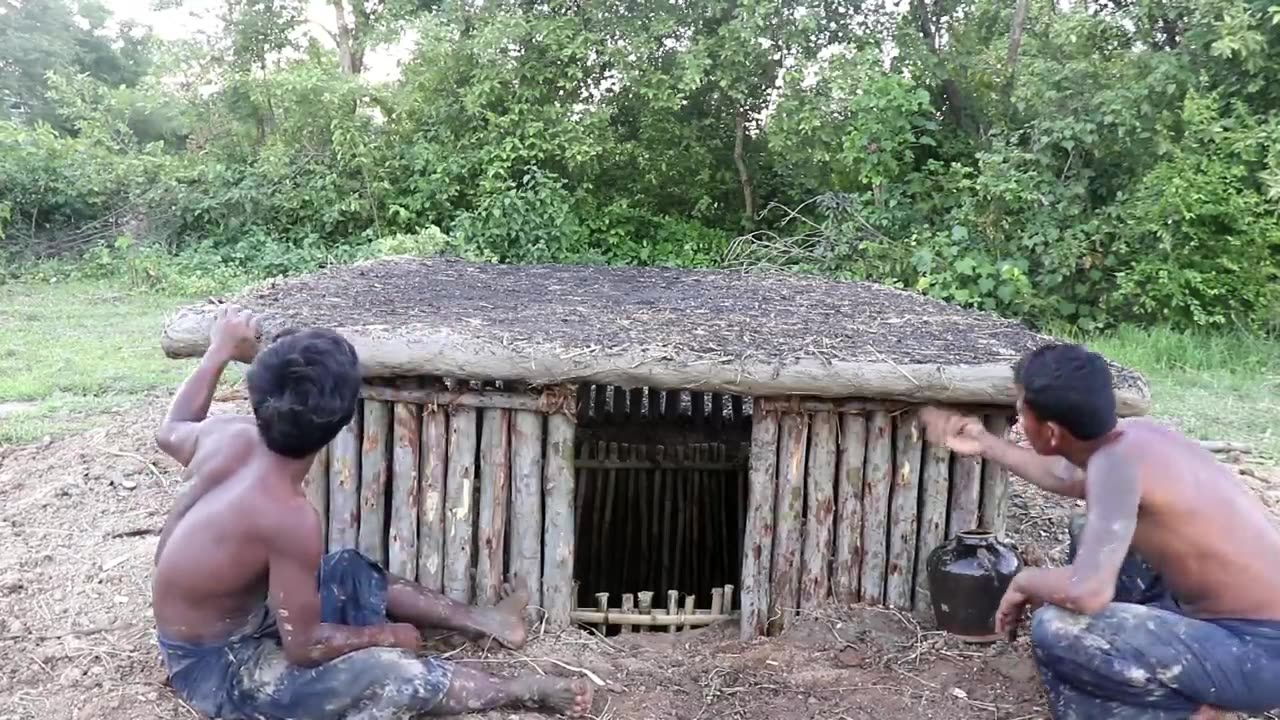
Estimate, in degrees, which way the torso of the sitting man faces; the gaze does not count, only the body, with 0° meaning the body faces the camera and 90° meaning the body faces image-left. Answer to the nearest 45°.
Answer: approximately 225°

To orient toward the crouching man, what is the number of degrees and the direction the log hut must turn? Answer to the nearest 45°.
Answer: approximately 45° to its left

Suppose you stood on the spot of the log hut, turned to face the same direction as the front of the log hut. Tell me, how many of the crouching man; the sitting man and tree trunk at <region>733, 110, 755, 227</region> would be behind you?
1

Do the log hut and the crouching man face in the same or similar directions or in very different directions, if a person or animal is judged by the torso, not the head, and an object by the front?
very different directions

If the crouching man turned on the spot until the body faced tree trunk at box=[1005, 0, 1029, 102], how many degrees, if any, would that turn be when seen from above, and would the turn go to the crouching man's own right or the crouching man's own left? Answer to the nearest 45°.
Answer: approximately 45° to the crouching man's own right

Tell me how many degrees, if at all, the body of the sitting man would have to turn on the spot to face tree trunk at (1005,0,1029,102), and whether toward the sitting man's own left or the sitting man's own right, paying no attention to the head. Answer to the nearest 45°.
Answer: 0° — they already face it

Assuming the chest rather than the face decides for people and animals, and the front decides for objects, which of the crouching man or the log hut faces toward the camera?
the log hut

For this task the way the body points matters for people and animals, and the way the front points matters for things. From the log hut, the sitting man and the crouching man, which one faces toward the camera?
the log hut

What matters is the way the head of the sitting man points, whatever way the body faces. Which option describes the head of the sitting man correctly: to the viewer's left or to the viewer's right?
to the viewer's right

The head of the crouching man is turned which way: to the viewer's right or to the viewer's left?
to the viewer's left

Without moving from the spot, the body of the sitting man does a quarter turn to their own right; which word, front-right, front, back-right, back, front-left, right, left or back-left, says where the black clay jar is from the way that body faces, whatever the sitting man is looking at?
front-left

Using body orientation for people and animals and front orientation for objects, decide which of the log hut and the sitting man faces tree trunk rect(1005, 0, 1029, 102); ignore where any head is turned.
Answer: the sitting man

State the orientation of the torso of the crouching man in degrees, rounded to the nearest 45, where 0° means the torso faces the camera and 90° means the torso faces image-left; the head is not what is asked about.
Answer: approximately 135°

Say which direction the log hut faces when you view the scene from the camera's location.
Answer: facing the viewer

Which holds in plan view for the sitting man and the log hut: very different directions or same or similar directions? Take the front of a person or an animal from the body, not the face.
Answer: very different directions

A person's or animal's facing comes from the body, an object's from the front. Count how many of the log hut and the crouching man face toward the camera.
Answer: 1
